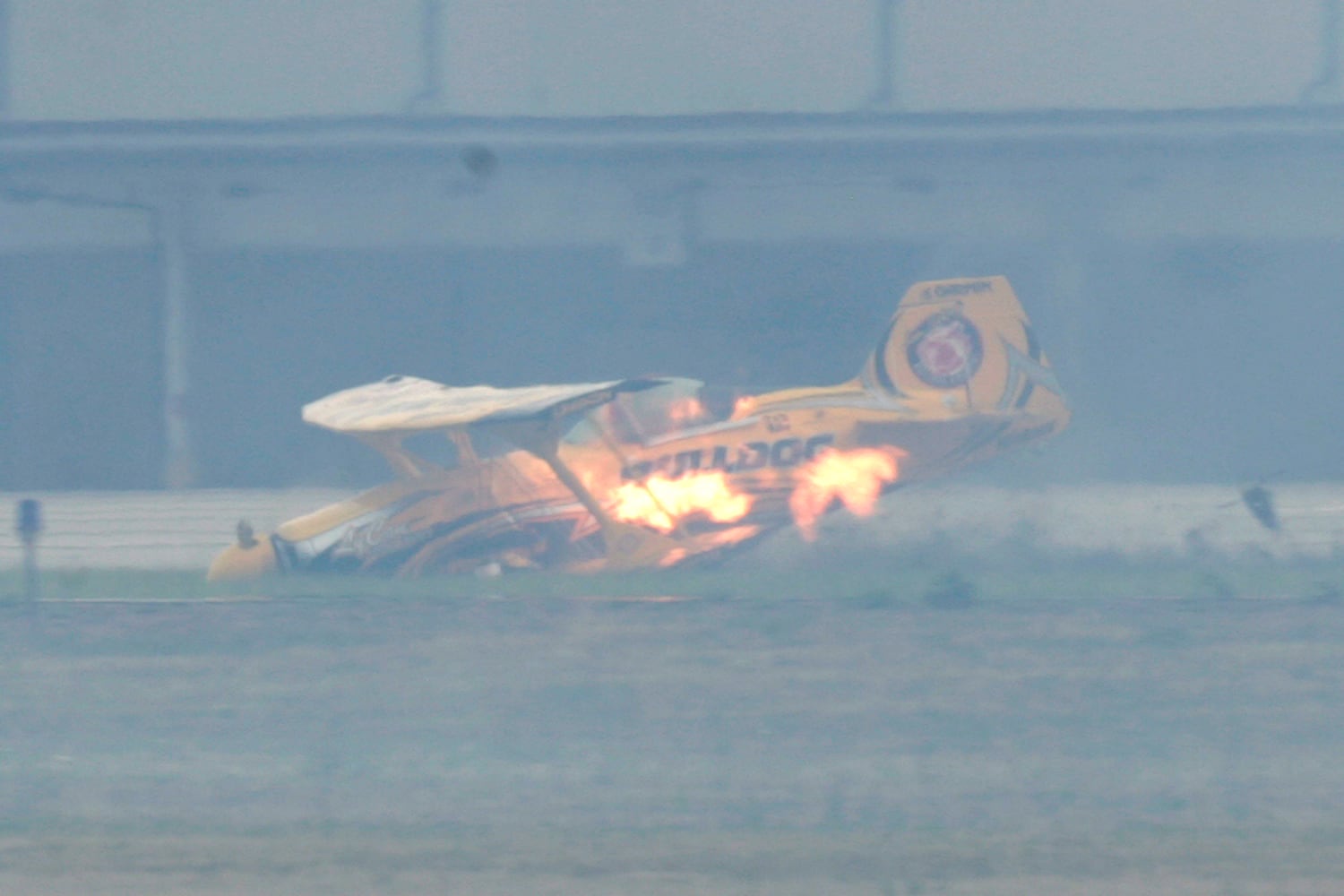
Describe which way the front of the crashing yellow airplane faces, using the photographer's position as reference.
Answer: facing to the left of the viewer
